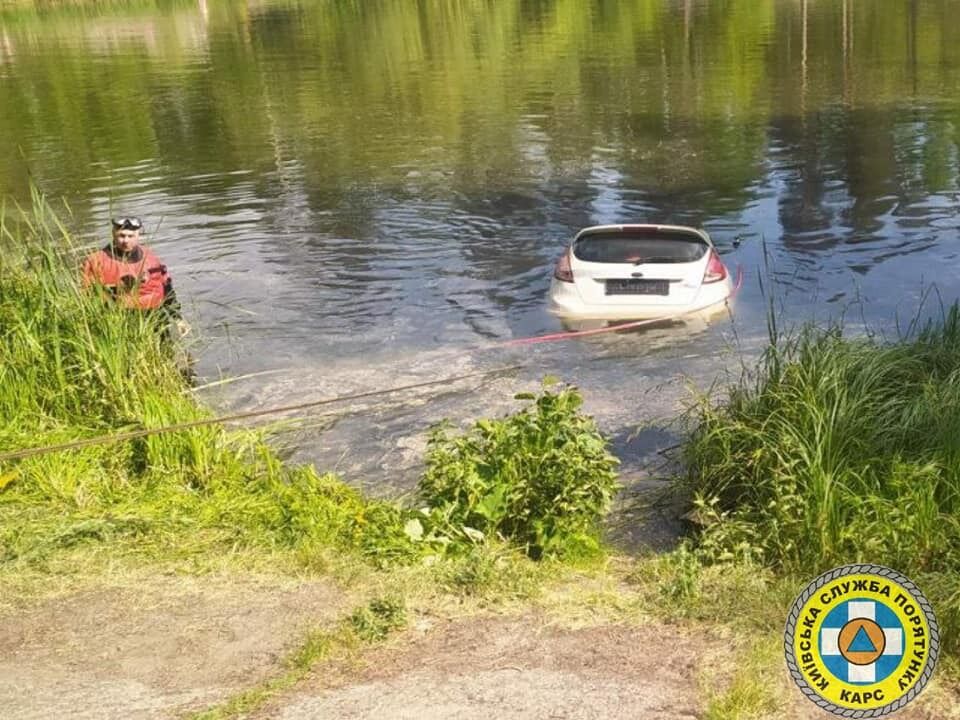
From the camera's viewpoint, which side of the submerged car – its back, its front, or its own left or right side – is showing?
back

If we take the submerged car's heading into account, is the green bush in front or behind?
behind
